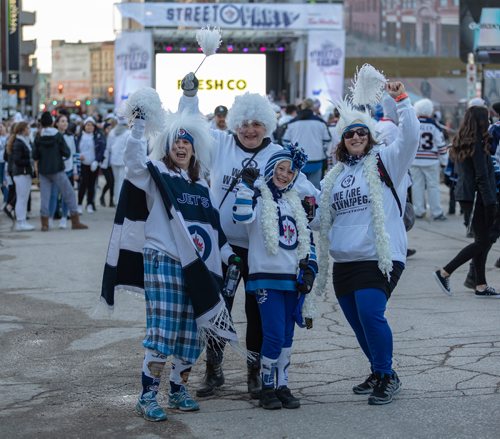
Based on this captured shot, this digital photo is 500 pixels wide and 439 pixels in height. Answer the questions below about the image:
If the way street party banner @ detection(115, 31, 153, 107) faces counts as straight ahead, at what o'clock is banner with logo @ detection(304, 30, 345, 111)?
The banner with logo is roughly at 9 o'clock from the street party banner.

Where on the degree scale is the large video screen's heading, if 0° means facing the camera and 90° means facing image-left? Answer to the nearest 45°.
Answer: approximately 0°

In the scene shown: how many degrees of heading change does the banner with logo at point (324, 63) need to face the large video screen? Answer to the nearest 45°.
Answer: approximately 45° to its right

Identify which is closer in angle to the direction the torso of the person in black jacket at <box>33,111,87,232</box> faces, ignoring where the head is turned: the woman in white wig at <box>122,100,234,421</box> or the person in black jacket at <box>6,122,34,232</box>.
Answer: the person in black jacket

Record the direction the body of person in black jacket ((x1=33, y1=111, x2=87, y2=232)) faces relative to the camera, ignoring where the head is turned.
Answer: away from the camera
